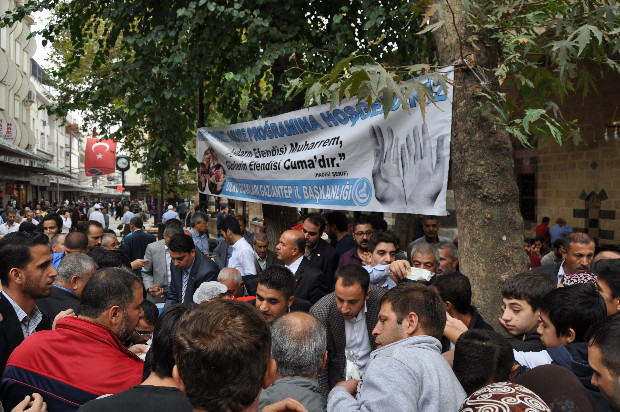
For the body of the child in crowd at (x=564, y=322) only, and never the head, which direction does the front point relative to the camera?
to the viewer's left

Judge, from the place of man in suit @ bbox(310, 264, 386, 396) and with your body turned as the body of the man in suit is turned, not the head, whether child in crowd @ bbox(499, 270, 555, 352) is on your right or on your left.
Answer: on your left

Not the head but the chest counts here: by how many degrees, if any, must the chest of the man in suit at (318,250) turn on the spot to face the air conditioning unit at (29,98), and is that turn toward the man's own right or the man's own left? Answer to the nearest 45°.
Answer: approximately 90° to the man's own right

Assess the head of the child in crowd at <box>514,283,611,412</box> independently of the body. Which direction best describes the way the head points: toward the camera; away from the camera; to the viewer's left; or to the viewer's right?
to the viewer's left

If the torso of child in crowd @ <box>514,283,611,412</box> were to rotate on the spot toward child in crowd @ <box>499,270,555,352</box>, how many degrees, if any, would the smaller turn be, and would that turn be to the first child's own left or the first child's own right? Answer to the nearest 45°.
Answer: approximately 45° to the first child's own right

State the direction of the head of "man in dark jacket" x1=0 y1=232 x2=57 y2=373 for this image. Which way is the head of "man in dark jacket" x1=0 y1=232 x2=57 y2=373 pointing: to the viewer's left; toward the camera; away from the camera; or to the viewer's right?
to the viewer's right

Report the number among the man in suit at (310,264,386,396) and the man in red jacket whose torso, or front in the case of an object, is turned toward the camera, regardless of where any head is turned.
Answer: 1

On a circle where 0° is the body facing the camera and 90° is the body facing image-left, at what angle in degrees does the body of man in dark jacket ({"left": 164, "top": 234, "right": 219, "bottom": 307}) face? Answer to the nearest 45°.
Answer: approximately 45°

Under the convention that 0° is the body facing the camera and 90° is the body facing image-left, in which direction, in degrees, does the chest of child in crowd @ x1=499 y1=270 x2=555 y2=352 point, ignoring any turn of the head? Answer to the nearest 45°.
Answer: approximately 45°

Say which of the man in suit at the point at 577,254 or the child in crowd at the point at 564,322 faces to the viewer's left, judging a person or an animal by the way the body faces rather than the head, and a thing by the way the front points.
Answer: the child in crowd

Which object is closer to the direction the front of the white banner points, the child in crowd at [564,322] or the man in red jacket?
the man in red jacket

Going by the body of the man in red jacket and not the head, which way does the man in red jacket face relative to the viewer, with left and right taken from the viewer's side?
facing away from the viewer and to the right of the viewer

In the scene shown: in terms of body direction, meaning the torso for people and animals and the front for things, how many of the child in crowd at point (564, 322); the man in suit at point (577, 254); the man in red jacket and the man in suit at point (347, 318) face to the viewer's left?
1
